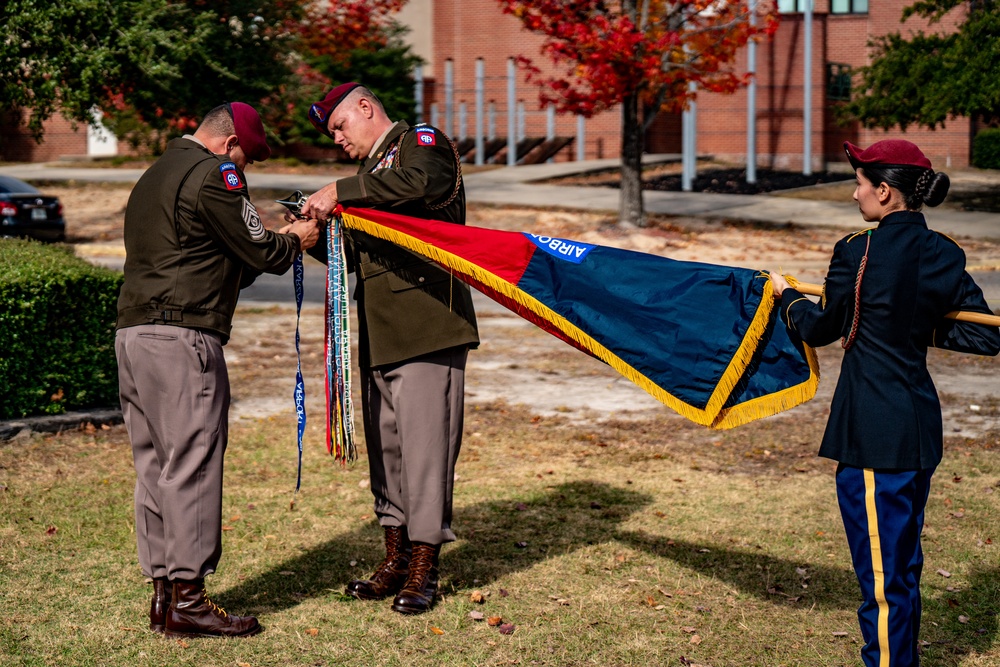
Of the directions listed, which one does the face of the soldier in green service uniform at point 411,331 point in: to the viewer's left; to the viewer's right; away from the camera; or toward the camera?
to the viewer's left

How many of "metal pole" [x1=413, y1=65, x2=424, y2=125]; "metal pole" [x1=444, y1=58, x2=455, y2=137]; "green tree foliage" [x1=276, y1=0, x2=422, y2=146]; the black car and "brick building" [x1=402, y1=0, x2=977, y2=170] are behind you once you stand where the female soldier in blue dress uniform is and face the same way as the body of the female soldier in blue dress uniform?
0

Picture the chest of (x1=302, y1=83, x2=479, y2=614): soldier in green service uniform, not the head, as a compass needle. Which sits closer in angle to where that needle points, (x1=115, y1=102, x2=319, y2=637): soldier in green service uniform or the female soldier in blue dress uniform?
the soldier in green service uniform

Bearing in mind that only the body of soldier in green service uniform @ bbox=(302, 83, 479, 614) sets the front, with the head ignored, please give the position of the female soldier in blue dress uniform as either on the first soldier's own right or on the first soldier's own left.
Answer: on the first soldier's own left

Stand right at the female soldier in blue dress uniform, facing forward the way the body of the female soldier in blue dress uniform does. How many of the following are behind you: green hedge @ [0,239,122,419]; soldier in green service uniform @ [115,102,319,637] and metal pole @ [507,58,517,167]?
0

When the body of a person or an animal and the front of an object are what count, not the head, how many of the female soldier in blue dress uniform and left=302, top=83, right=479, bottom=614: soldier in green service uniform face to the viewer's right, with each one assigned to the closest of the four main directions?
0

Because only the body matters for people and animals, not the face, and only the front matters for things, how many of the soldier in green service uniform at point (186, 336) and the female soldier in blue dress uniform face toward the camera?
0

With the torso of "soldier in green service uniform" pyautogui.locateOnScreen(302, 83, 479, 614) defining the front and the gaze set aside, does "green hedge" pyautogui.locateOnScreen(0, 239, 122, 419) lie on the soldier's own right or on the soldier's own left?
on the soldier's own right

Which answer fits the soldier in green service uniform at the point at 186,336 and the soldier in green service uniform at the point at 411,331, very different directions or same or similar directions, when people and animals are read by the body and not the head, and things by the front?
very different directions

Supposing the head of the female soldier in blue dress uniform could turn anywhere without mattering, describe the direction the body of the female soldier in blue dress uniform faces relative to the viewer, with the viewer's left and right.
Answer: facing away from the viewer and to the left of the viewer

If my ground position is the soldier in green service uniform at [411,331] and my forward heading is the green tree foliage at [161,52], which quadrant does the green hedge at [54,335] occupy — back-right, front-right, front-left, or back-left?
front-left

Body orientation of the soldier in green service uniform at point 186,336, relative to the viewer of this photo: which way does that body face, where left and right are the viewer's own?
facing away from the viewer and to the right of the viewer

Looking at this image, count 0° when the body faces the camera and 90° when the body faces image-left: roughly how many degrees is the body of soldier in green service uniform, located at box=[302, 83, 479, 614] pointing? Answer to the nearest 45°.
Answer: approximately 45°

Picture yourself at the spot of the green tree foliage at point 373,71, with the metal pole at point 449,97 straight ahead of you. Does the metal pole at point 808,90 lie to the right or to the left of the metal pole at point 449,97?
right

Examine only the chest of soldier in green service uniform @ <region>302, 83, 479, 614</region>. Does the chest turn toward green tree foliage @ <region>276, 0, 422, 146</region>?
no
